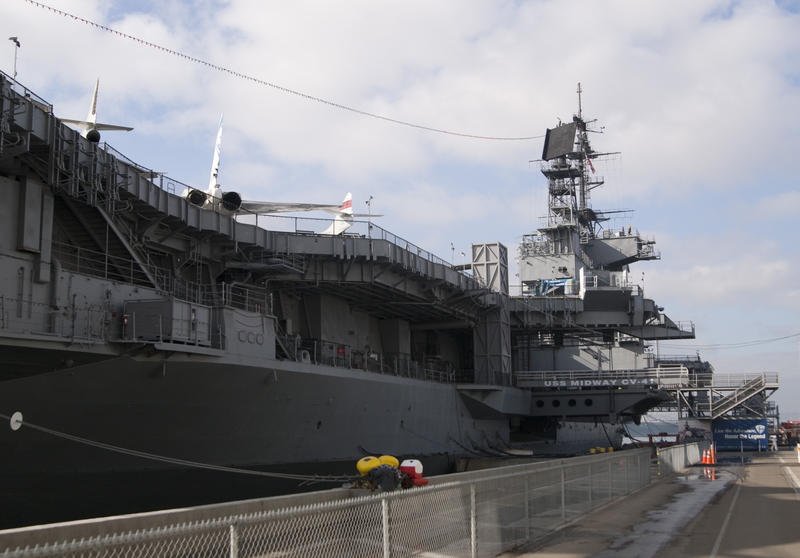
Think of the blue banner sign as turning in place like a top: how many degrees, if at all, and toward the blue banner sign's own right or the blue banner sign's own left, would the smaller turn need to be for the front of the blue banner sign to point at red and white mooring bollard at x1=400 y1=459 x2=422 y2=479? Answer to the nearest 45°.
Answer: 0° — it already faces it

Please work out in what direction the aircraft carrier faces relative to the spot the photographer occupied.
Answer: facing away from the viewer and to the right of the viewer

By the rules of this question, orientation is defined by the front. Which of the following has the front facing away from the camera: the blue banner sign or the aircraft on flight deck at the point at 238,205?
the aircraft on flight deck

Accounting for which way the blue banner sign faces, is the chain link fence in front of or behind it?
in front

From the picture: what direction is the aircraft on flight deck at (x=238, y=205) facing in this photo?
away from the camera

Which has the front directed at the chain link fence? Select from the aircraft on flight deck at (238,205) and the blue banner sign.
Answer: the blue banner sign

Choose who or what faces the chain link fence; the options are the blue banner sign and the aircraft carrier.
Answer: the blue banner sign

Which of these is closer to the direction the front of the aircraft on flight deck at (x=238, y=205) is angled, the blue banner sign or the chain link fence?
the blue banner sign

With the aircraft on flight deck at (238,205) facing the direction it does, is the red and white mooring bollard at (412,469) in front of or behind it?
behind

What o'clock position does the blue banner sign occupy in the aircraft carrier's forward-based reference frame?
The blue banner sign is roughly at 12 o'clock from the aircraft carrier.

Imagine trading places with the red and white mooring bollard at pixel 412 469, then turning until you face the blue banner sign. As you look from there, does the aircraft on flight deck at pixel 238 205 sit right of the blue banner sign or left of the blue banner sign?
left

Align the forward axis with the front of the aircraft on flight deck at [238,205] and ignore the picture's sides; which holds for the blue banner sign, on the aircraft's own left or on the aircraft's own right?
on the aircraft's own right
